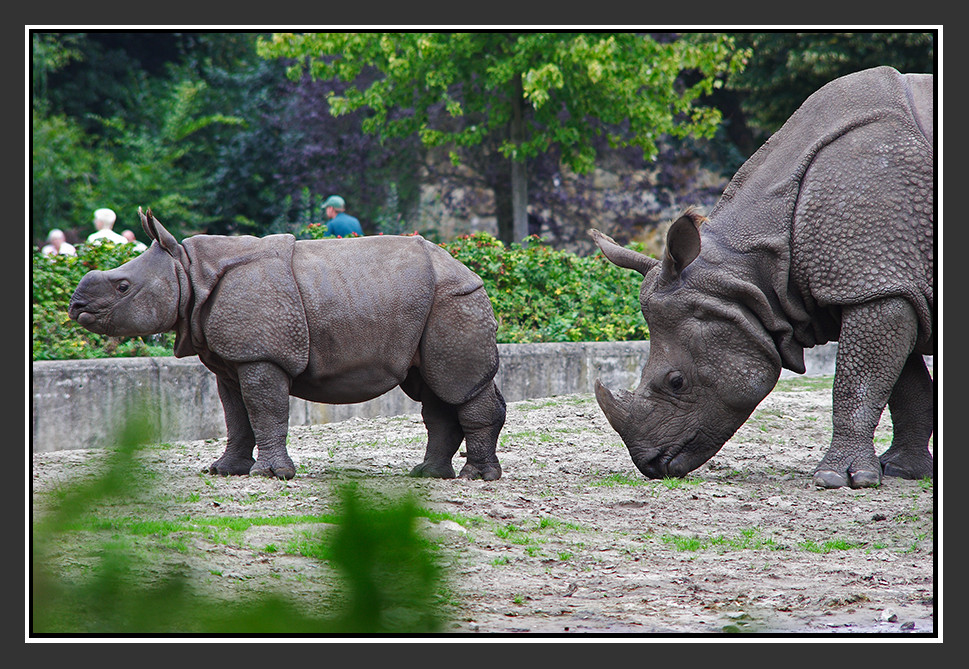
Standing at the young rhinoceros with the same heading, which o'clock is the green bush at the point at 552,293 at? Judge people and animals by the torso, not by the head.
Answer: The green bush is roughly at 4 o'clock from the young rhinoceros.

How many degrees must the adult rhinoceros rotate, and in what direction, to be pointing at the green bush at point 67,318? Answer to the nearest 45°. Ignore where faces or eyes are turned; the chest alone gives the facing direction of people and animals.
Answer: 0° — it already faces it

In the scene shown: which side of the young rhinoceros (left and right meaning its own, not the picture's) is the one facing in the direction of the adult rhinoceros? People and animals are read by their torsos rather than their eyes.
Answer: back

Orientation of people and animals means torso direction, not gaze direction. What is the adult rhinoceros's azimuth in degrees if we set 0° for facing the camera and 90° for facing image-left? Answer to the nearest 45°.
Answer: approximately 90°

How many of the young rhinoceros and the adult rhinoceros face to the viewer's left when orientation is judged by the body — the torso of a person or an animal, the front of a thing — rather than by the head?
2

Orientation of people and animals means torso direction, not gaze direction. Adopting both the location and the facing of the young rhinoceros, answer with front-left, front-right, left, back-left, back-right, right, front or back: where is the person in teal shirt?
right

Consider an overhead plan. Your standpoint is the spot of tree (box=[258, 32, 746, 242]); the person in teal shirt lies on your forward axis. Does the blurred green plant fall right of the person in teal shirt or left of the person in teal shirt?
left

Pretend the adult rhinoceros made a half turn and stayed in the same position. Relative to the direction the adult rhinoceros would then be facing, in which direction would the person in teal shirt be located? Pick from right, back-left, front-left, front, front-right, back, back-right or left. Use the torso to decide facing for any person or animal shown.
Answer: back-left

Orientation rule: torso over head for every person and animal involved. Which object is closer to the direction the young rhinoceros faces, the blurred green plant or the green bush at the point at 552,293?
the blurred green plant

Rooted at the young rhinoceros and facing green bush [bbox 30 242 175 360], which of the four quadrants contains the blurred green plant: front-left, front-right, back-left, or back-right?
back-left

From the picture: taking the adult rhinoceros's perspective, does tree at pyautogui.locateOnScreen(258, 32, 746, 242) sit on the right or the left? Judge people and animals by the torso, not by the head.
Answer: on its right

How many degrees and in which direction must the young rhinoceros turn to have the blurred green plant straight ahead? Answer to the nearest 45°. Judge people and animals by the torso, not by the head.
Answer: approximately 90° to its left

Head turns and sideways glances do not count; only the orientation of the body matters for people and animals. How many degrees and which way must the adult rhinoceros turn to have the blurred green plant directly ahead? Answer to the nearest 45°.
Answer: approximately 90° to its left

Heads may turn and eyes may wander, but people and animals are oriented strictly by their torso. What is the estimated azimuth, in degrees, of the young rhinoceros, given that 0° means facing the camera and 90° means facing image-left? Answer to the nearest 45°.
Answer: approximately 90°
